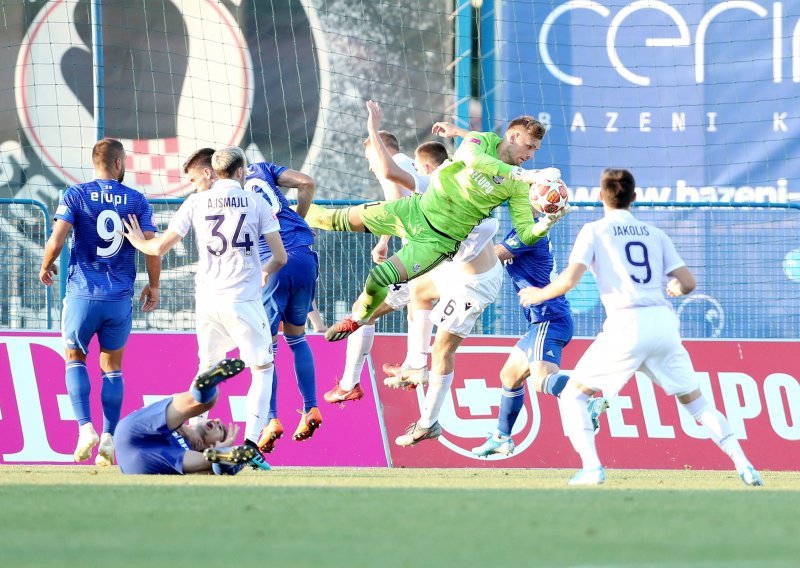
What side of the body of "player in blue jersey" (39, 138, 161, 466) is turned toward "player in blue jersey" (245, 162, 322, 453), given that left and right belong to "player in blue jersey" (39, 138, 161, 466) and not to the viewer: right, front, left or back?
right

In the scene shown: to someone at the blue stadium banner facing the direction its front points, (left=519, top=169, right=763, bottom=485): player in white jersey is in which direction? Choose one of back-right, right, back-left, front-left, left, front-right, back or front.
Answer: front

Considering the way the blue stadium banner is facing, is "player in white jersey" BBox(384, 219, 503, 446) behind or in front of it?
in front

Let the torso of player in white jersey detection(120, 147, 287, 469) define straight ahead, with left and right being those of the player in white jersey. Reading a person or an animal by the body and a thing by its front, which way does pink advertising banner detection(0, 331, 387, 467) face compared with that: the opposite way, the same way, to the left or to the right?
the opposite way

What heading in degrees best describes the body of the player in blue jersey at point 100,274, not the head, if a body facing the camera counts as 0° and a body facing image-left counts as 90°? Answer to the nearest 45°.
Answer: approximately 180°

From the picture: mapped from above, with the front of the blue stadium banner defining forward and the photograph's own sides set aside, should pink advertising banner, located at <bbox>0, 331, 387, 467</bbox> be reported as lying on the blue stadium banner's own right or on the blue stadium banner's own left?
on the blue stadium banner's own right

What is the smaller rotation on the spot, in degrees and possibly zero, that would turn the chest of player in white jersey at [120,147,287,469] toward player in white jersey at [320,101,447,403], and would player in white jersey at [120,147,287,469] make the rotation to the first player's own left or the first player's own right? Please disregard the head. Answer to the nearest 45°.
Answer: approximately 45° to the first player's own right

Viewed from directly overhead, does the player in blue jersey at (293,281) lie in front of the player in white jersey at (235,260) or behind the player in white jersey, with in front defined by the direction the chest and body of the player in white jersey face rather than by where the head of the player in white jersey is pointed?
in front

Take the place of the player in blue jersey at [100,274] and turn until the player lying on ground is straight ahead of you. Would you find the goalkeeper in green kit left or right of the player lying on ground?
left

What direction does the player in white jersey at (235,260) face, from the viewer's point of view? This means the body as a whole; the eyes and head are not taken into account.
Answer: away from the camera

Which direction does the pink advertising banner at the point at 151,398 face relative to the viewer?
toward the camera

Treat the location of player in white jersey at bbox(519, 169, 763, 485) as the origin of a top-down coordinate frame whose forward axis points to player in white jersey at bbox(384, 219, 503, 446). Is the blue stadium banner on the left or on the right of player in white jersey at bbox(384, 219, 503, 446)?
right

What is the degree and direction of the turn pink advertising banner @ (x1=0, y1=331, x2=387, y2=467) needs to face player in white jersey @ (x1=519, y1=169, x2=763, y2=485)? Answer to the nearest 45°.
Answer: approximately 45° to its left
